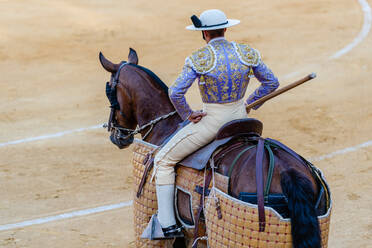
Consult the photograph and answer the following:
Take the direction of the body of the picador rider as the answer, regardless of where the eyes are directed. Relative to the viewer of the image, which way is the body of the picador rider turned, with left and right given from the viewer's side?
facing away from the viewer and to the left of the viewer

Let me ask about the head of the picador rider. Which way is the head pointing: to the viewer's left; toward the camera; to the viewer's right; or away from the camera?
away from the camera

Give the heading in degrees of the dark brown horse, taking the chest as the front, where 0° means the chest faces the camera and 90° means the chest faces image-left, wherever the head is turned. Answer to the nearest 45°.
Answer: approximately 135°
